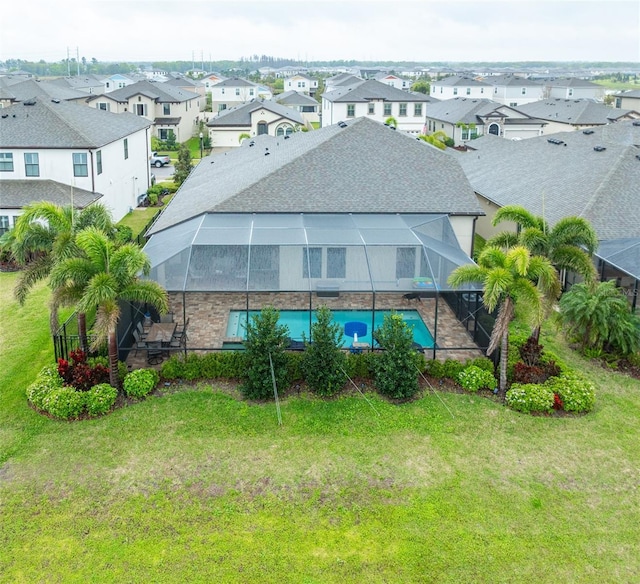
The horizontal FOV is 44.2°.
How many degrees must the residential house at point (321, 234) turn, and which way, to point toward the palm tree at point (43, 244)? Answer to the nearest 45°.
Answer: approximately 135° to its left

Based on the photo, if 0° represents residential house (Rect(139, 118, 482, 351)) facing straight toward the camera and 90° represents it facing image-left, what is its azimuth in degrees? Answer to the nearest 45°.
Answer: approximately 180°

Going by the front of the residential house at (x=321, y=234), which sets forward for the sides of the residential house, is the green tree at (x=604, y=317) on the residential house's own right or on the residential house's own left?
on the residential house's own right

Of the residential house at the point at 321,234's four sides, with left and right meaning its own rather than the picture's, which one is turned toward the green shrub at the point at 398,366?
back

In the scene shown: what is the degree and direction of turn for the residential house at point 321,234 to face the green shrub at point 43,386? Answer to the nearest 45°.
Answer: approximately 135° to its left

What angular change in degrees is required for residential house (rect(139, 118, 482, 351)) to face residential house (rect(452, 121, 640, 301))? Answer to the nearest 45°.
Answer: approximately 45° to its right

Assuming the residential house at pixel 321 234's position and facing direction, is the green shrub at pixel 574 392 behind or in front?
behind

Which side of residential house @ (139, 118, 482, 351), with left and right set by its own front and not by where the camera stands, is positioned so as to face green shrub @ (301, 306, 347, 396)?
back

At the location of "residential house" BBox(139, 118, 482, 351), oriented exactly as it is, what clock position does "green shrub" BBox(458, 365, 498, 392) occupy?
The green shrub is roughly at 5 o'clock from the residential house.

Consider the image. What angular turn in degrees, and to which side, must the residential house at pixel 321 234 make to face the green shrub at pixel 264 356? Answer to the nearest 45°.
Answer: approximately 180°

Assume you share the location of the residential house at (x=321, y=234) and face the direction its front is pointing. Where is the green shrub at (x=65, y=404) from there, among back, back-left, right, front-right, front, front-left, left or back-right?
back-left
